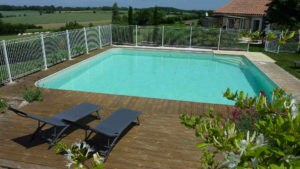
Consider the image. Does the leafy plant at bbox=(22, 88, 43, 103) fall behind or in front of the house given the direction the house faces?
in front

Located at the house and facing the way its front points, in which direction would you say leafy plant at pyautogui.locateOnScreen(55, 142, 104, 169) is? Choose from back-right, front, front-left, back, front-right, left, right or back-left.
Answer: front

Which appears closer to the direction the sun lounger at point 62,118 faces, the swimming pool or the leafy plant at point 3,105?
the swimming pool

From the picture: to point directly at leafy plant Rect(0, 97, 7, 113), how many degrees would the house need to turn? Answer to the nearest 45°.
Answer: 0° — it already faces it

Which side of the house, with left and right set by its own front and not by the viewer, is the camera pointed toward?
front

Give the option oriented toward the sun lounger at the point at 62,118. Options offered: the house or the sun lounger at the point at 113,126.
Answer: the house

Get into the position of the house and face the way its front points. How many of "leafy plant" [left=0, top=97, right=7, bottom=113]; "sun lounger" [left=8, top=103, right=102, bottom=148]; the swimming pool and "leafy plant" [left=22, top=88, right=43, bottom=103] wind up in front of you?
4
